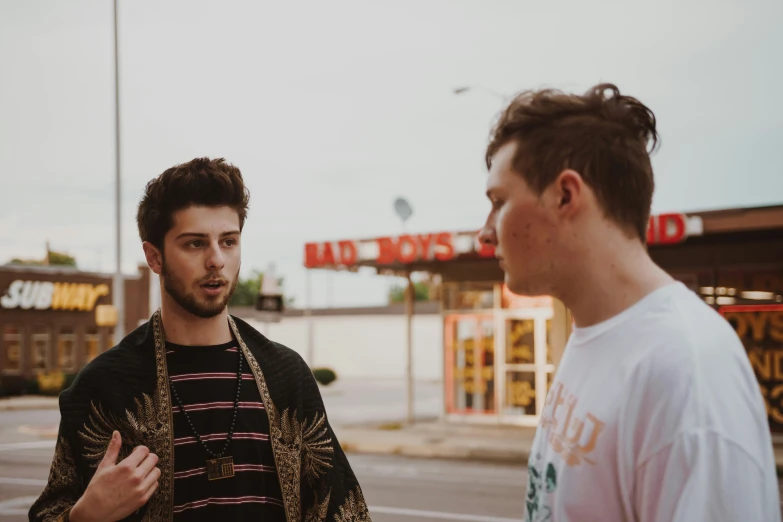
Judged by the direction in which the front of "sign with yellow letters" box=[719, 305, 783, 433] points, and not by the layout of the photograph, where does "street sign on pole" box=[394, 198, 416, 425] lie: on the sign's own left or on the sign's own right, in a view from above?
on the sign's own right

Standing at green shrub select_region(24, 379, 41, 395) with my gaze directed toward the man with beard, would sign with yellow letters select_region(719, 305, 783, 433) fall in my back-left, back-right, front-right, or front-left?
front-left

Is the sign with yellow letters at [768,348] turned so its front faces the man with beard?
yes

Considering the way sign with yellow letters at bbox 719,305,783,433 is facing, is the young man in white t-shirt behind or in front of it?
in front

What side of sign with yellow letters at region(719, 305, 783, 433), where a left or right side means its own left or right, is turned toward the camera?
front

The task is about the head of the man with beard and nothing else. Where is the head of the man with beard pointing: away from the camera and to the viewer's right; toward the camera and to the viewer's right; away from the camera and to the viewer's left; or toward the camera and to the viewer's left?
toward the camera and to the viewer's right

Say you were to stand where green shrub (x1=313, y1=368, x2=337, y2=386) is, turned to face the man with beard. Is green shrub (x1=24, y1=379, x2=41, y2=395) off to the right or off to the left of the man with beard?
right

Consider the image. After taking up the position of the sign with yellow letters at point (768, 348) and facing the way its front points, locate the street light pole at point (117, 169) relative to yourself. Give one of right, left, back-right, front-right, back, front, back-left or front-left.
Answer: right

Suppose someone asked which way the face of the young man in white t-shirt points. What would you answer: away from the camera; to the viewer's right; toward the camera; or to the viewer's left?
to the viewer's left

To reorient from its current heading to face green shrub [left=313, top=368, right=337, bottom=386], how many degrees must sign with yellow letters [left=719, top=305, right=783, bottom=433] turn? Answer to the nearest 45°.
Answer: approximately 135° to its right

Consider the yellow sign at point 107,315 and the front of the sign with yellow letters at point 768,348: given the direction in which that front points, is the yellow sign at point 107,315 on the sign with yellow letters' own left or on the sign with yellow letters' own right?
on the sign with yellow letters' own right
